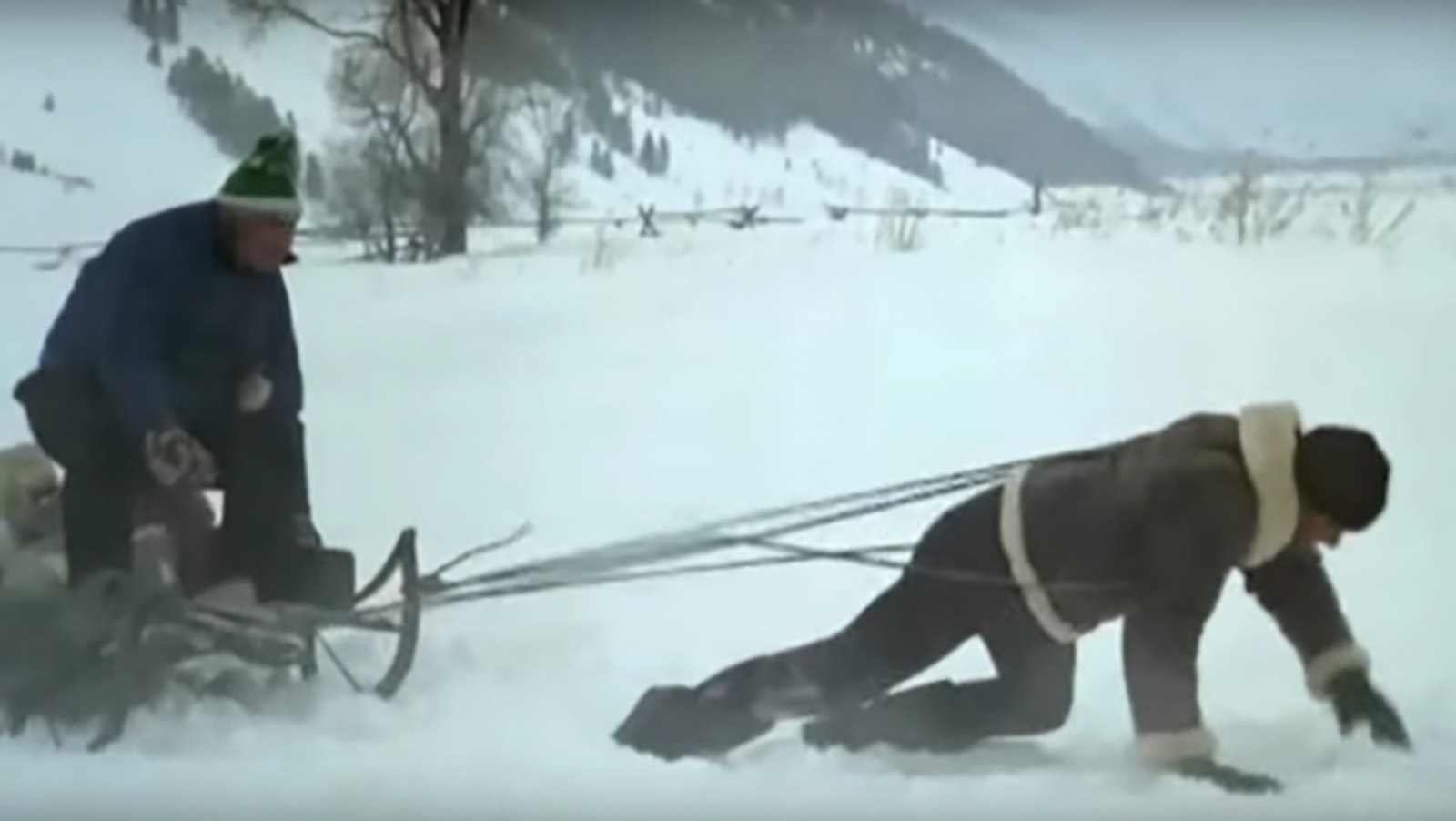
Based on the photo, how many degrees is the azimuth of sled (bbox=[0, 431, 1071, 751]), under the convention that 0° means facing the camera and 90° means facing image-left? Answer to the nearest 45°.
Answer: approximately 270°
